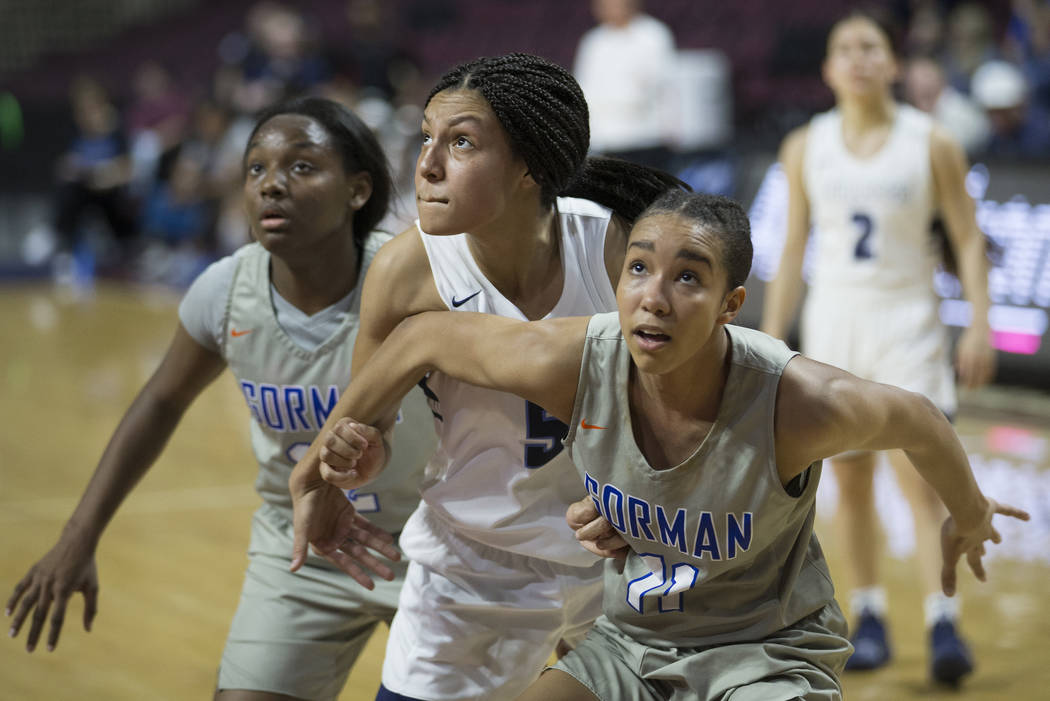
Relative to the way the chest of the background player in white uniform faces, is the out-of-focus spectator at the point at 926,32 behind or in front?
behind

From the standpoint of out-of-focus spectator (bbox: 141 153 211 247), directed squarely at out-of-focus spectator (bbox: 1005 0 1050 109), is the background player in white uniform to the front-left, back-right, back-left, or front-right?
front-right

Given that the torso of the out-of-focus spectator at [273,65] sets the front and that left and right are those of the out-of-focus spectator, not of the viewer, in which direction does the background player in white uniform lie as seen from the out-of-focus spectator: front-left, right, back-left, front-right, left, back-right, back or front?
front

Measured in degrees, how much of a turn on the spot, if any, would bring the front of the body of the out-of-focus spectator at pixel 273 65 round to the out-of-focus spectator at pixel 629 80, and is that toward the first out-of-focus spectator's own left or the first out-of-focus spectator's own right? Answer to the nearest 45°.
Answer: approximately 45° to the first out-of-focus spectator's own left

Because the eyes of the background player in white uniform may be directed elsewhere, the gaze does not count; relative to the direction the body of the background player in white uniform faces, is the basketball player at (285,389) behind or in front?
in front

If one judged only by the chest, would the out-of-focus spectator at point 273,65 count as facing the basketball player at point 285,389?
yes

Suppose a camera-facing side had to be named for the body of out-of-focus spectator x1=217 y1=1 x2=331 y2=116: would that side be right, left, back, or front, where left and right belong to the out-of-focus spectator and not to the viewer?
front

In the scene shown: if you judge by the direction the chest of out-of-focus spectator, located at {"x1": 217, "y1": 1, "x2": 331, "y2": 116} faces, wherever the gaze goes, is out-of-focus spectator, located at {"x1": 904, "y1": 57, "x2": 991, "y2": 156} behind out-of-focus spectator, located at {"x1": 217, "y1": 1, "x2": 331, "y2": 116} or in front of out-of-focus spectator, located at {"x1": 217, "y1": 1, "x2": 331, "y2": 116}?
in front

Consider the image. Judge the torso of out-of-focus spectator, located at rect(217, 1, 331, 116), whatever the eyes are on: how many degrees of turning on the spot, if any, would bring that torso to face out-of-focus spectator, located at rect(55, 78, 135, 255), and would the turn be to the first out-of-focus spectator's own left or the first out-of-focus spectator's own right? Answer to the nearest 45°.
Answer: approximately 135° to the first out-of-focus spectator's own right

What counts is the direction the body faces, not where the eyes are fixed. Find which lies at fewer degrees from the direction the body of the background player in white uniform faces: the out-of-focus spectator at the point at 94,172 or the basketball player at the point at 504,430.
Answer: the basketball player

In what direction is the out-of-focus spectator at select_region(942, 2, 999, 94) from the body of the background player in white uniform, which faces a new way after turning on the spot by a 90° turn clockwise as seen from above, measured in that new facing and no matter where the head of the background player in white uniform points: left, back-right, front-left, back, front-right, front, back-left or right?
right

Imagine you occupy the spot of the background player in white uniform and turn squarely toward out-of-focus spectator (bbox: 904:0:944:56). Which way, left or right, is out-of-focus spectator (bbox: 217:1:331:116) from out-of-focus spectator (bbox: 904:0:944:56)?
left

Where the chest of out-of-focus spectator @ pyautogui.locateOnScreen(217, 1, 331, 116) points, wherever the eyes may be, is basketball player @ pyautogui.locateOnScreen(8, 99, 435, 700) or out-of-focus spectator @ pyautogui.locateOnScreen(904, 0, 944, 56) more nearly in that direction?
the basketball player

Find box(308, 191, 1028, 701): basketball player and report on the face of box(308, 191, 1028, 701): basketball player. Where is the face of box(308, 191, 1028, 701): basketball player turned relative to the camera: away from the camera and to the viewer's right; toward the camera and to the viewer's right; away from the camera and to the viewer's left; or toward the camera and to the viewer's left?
toward the camera and to the viewer's left
